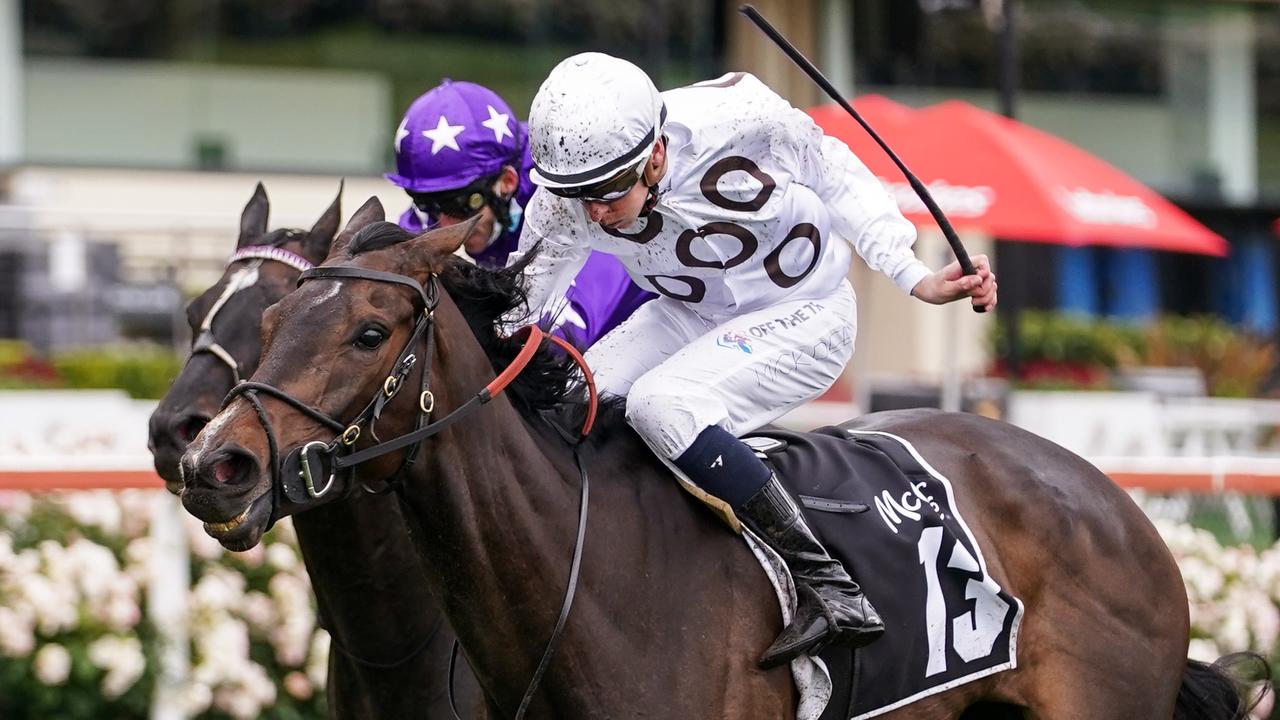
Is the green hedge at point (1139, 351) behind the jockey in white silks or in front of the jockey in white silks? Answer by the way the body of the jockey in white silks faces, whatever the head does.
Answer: behind

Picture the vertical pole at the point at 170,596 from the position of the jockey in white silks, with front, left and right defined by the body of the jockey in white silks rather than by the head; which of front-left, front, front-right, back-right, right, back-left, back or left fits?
right

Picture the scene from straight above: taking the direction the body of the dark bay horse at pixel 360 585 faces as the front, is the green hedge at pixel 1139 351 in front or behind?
behind

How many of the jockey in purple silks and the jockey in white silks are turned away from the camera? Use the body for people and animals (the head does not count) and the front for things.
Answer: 0

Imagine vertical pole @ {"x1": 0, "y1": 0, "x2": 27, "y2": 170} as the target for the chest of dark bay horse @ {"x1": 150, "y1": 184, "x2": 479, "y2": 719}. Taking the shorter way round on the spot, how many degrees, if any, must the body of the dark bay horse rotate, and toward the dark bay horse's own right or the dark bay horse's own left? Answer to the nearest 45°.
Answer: approximately 135° to the dark bay horse's own right

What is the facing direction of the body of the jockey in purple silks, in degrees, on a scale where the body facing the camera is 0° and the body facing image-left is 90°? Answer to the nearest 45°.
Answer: approximately 45°

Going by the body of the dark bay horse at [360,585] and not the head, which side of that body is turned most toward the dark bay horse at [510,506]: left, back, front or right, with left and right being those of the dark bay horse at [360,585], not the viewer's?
left

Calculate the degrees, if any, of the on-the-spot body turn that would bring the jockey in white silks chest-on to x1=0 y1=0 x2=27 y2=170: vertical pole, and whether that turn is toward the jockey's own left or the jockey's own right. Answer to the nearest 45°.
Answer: approximately 90° to the jockey's own right

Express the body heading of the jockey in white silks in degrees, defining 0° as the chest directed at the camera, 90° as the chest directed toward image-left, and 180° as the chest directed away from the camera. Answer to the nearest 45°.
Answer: approximately 45°

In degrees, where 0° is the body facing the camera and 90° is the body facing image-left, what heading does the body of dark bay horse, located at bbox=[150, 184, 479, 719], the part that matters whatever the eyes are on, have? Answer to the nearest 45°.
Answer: approximately 45°
